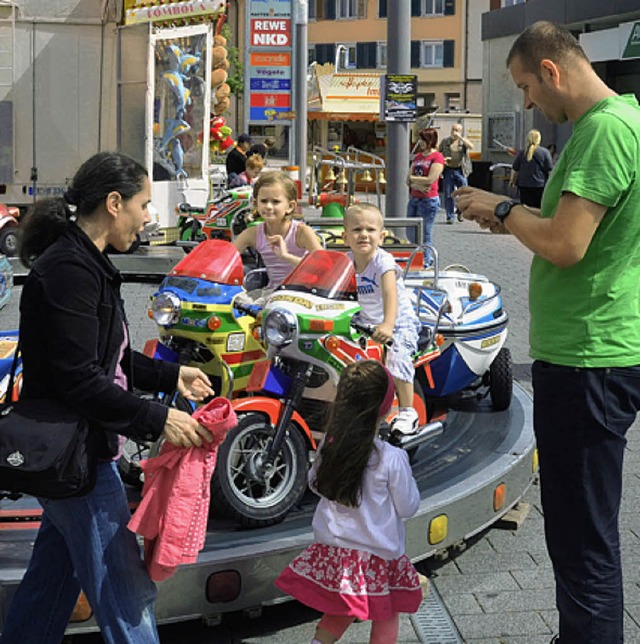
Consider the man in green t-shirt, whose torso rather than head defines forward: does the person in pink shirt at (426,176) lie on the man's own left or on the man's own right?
on the man's own right

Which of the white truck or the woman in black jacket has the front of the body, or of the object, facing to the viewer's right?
the woman in black jacket

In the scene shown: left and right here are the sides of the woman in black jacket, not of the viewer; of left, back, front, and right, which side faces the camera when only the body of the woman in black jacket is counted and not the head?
right

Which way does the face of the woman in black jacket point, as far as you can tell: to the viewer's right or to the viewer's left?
to the viewer's right

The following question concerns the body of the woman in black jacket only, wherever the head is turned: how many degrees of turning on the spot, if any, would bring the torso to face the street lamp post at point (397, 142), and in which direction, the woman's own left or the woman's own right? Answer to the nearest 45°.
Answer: approximately 90° to the woman's own left

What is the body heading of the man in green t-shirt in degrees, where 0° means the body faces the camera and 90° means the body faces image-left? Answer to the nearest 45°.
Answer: approximately 90°

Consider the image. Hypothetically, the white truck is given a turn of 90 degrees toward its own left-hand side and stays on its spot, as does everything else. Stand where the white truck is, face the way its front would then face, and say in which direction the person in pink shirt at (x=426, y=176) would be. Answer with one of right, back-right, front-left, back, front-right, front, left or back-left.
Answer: back-left

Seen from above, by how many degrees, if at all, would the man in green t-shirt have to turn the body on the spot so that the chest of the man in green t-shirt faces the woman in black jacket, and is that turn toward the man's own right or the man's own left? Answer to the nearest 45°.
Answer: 0° — they already face them

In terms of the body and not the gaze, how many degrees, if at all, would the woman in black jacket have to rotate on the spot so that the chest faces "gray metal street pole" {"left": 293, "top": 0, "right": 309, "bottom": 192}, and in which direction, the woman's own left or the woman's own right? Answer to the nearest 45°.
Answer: approximately 90° to the woman's own left

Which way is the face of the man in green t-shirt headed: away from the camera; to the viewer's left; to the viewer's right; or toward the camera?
to the viewer's left

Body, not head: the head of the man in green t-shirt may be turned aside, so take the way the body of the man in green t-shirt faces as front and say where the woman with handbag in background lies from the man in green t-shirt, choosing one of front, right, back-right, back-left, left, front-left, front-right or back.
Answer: right

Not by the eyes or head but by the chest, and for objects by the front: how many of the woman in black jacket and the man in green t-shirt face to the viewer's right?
1
